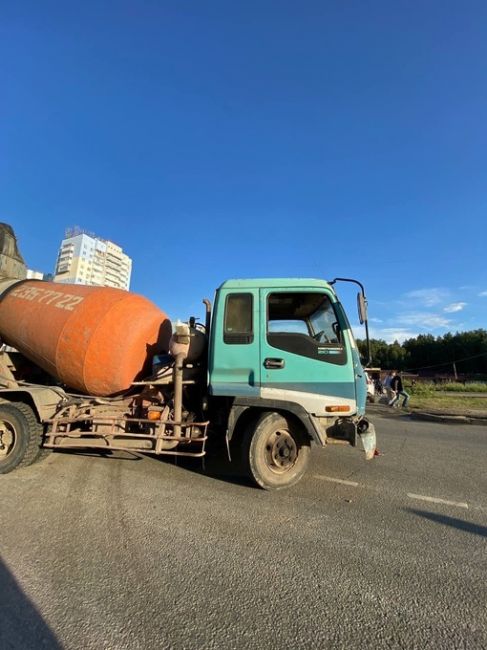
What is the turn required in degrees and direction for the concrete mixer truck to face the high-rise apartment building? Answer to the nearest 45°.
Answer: approximately 135° to its left

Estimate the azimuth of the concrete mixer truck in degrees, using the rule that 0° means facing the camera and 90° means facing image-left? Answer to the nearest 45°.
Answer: approximately 270°

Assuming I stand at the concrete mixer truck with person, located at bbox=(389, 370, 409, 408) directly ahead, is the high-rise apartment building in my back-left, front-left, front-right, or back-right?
front-left

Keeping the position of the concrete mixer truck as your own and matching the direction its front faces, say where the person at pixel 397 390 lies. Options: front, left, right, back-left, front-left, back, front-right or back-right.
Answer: front-left
